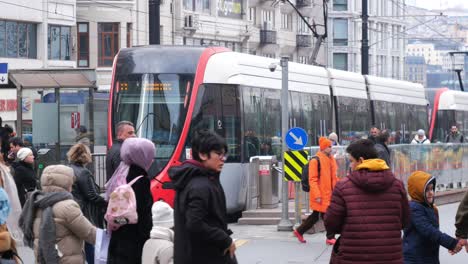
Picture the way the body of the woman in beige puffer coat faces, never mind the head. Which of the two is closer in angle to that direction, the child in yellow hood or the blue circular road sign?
the blue circular road sign

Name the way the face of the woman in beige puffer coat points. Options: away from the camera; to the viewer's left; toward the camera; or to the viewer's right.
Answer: away from the camera

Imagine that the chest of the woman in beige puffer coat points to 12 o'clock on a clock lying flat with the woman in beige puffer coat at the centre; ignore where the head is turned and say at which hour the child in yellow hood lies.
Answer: The child in yellow hood is roughly at 2 o'clock from the woman in beige puffer coat.

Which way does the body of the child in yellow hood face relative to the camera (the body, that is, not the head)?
to the viewer's right

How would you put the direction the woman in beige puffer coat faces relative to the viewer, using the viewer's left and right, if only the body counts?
facing away from the viewer and to the right of the viewer

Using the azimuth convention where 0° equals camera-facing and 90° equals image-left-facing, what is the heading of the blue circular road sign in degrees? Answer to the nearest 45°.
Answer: approximately 0°
